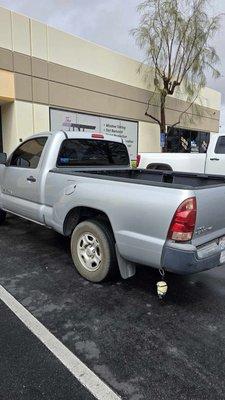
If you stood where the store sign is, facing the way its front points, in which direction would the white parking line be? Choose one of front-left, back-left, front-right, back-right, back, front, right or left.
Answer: front-right

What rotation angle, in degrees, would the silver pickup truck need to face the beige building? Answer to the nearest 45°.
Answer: approximately 45° to its right

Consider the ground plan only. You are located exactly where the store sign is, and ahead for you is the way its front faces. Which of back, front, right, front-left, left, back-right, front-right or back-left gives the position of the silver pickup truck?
front-right

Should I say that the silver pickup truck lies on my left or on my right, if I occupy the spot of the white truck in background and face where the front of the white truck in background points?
on my right

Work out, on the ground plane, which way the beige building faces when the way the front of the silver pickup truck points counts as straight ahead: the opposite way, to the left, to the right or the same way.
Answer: the opposite way

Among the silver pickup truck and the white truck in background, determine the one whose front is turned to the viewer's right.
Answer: the white truck in background

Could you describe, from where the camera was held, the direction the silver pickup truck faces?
facing away from the viewer and to the left of the viewer

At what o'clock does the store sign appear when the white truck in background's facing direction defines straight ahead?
The store sign is roughly at 8 o'clock from the white truck in background.

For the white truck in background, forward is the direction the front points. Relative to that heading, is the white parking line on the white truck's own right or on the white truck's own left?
on the white truck's own right

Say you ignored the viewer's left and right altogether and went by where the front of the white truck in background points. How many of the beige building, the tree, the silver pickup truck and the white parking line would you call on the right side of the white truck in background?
2

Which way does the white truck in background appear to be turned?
to the viewer's right

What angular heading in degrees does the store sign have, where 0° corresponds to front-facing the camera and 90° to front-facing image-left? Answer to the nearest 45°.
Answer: approximately 315°

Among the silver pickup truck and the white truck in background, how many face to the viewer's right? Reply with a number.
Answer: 1

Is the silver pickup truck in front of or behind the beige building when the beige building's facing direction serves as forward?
in front
